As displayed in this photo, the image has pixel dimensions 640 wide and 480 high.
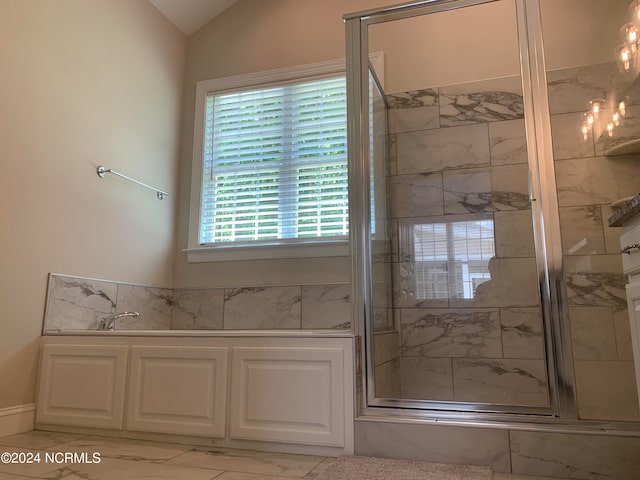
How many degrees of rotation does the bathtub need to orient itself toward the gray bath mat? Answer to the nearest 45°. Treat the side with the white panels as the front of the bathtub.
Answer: approximately 45° to its left

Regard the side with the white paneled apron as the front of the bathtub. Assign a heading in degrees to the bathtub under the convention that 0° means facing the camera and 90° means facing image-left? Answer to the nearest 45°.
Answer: approximately 0°

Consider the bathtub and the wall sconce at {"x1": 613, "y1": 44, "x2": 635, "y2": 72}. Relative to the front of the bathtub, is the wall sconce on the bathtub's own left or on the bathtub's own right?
on the bathtub's own left

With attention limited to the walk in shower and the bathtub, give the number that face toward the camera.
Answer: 2

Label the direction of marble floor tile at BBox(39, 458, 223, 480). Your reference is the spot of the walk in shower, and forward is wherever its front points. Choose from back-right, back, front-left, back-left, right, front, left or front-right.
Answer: front-right

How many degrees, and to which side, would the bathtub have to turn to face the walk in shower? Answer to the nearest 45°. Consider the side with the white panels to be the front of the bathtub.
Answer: approximately 90° to its left
